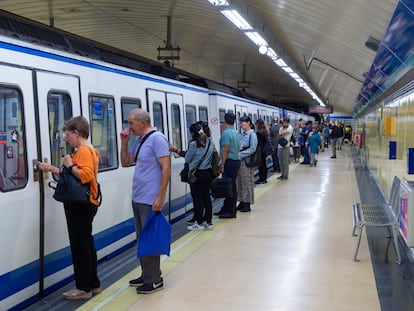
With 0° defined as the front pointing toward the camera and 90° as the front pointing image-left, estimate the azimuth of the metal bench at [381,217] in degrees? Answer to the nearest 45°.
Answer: approximately 90°

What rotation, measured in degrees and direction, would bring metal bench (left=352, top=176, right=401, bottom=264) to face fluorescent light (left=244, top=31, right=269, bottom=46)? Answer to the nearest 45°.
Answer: approximately 45° to its right
